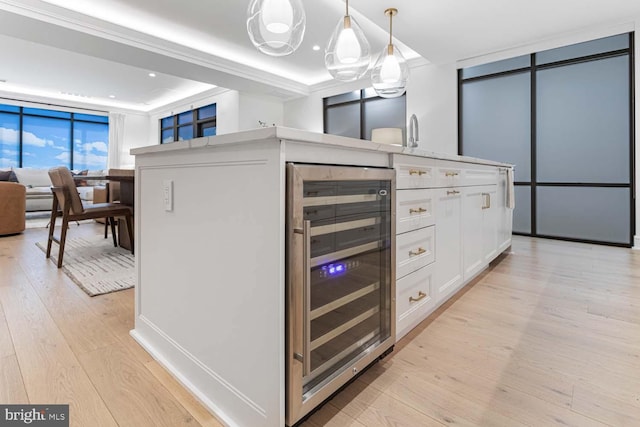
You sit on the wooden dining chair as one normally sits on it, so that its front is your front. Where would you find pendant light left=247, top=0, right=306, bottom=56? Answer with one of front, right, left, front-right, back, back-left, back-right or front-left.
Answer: front-right

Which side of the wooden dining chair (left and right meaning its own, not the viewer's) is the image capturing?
right

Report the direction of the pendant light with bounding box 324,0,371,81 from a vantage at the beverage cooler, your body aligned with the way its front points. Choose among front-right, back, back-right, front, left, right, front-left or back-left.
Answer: back-left

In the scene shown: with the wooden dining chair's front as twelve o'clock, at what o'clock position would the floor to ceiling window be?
The floor to ceiling window is roughly at 9 o'clock from the wooden dining chair.

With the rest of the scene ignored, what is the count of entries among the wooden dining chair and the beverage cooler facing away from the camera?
0

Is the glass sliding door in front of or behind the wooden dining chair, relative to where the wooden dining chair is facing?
in front
